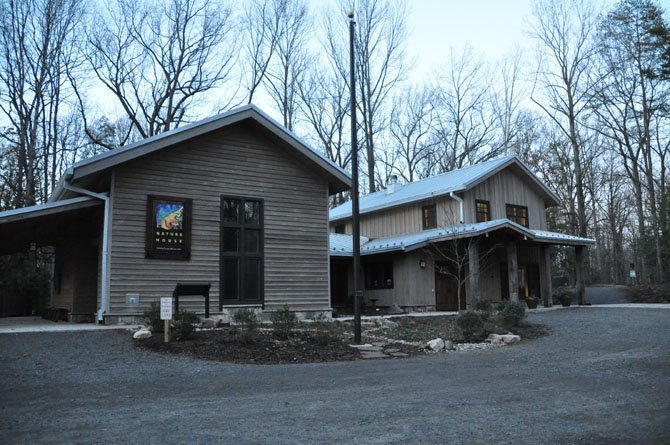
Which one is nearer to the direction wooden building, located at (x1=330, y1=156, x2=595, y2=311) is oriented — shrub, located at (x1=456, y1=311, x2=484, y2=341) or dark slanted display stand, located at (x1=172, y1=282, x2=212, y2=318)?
the shrub

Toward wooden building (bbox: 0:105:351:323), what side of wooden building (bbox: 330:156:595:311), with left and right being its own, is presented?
right

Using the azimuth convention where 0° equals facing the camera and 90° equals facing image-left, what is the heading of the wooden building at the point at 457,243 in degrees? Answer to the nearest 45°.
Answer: approximately 315°

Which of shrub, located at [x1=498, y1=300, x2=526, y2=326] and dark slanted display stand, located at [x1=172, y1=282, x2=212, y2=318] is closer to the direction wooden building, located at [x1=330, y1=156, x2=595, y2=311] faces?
the shrub

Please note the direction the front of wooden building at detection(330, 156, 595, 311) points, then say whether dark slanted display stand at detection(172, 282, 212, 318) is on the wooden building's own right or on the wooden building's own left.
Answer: on the wooden building's own right

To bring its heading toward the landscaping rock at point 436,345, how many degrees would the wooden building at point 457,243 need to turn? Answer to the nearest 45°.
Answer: approximately 45° to its right

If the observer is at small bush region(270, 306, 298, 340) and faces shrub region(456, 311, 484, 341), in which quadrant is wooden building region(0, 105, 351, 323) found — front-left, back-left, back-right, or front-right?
back-left

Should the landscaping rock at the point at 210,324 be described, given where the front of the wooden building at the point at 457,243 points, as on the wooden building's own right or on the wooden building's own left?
on the wooden building's own right

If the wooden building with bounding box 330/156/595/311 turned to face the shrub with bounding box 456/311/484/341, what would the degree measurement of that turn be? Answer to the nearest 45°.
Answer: approximately 45° to its right

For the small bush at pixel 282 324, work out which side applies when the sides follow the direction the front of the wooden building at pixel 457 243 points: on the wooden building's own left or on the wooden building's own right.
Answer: on the wooden building's own right

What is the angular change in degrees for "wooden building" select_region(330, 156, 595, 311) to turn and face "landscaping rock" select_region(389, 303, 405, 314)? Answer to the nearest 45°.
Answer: approximately 90° to its right

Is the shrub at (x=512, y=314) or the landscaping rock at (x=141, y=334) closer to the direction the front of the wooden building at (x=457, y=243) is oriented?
the shrub
